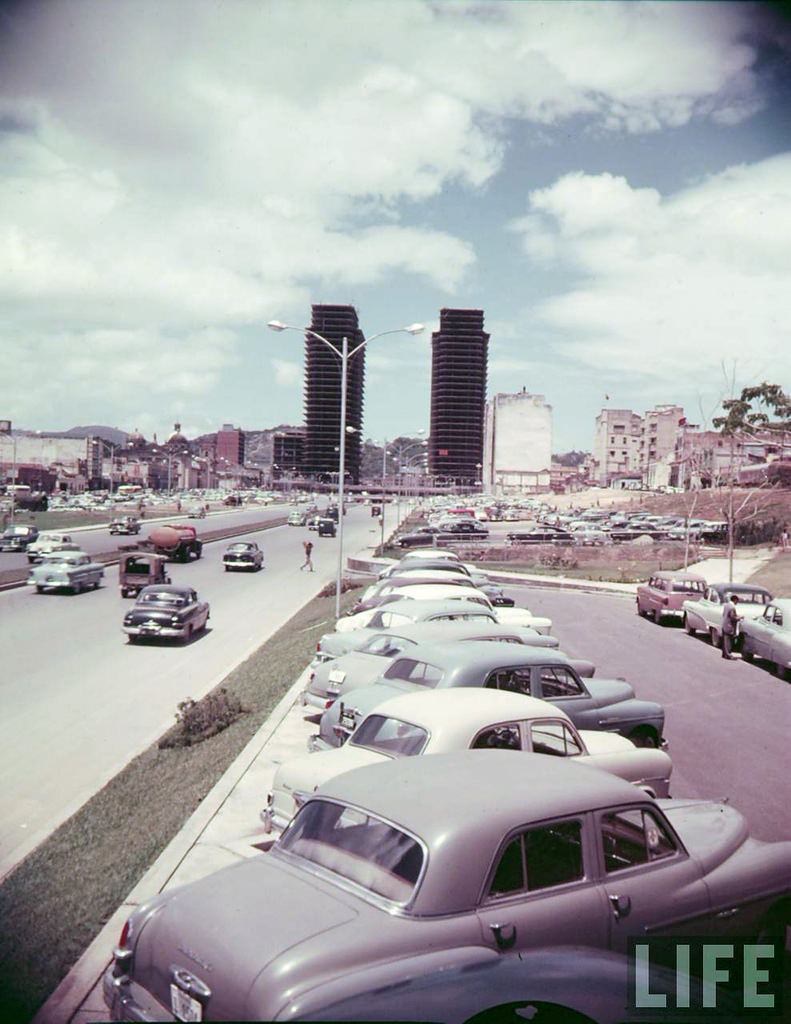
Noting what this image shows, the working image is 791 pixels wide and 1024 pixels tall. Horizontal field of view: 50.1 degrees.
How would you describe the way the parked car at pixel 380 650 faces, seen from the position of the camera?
facing away from the viewer and to the right of the viewer

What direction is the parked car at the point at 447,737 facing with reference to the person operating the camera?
facing away from the viewer and to the right of the viewer

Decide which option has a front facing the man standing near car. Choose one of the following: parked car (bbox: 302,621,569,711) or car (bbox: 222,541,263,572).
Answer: parked car (bbox: 302,621,569,711)

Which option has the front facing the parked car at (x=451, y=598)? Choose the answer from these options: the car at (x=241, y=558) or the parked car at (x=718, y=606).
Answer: the parked car at (x=718, y=606)

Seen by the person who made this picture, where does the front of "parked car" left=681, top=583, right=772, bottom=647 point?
facing the viewer and to the left of the viewer

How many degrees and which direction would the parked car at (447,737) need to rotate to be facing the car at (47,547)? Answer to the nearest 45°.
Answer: approximately 90° to its left

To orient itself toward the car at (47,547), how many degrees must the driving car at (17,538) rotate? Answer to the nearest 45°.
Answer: approximately 45° to its left

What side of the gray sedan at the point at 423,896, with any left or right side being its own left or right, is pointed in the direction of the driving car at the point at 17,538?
left

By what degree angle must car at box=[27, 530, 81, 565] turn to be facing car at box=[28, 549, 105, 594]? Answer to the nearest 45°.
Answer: approximately 45° to its left

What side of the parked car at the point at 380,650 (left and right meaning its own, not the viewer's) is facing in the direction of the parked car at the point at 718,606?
front
